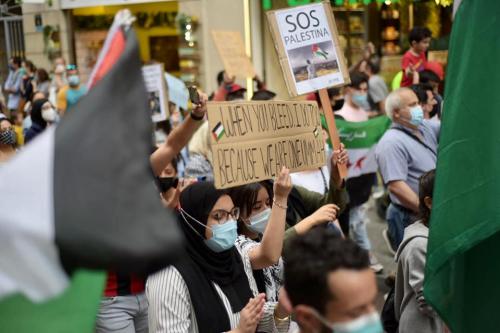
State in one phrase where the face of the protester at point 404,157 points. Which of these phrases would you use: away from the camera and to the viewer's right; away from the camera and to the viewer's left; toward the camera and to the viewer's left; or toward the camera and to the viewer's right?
toward the camera and to the viewer's right

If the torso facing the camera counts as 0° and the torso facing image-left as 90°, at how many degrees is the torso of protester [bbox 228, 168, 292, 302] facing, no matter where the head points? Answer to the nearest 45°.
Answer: approximately 315°

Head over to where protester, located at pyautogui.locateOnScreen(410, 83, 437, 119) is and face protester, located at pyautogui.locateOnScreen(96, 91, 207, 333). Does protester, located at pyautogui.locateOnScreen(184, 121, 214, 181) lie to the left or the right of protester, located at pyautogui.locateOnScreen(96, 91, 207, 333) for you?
right

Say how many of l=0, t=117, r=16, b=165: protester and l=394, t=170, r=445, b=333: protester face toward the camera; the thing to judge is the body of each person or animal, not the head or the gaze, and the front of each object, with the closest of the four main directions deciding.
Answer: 1

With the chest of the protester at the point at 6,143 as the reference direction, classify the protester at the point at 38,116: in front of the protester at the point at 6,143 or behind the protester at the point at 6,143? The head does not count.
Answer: behind

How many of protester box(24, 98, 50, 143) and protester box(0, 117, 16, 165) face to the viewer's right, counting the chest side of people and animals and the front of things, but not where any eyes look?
1

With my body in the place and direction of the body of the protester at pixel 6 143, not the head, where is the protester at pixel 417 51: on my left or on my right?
on my left

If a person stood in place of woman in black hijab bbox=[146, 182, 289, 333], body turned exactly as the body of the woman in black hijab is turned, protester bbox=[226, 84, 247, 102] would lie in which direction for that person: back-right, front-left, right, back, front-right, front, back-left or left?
back-left
